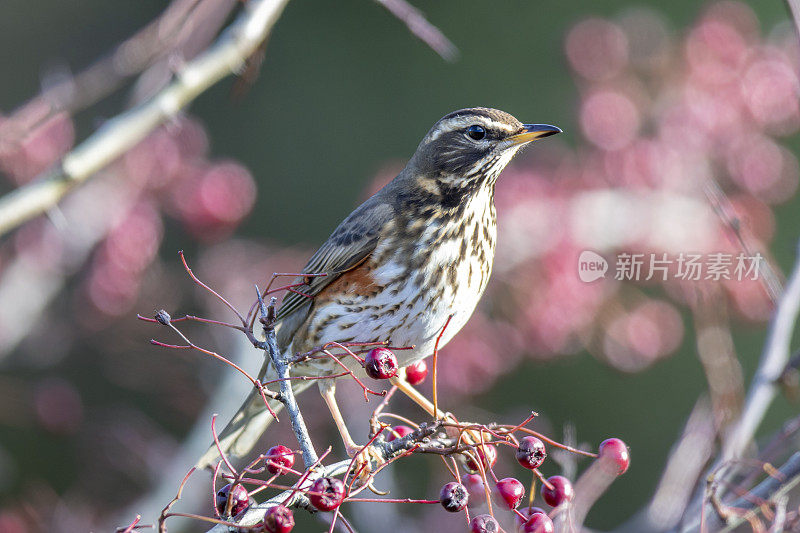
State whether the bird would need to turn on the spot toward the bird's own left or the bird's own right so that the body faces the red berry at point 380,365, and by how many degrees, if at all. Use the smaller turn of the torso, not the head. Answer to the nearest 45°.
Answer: approximately 45° to the bird's own right

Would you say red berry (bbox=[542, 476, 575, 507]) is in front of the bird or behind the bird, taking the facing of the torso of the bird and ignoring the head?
in front

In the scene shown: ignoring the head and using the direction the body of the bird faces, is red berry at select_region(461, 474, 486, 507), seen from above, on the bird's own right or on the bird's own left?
on the bird's own right

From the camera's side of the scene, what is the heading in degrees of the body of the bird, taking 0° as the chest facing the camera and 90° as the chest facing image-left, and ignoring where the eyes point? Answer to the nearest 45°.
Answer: approximately 315°

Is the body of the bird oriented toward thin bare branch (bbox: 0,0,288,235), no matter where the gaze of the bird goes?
no

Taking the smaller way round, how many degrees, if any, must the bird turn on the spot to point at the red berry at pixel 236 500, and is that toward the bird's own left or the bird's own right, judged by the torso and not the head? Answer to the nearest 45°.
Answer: approximately 135° to the bird's own right

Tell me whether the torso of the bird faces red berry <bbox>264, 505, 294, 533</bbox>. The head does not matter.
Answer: no

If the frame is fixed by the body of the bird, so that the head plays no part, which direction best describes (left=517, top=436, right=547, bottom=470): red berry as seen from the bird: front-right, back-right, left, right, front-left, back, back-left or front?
front-left
